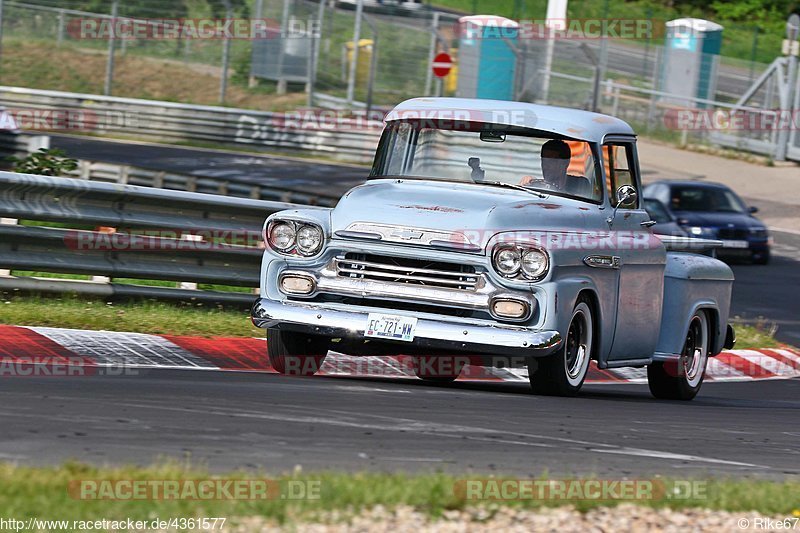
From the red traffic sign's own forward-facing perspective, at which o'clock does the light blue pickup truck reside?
The light blue pickup truck is roughly at 12 o'clock from the red traffic sign.

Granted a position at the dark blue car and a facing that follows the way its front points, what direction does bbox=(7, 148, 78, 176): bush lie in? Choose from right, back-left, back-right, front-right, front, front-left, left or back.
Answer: right

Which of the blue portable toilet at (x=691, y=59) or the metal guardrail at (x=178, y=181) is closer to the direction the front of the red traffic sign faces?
the metal guardrail

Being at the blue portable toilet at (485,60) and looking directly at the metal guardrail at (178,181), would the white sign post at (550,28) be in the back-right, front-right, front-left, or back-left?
back-left

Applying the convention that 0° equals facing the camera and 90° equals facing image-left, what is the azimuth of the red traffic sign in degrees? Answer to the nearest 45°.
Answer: approximately 0°

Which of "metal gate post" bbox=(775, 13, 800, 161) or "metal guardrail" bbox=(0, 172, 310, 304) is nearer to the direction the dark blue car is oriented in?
the metal guardrail

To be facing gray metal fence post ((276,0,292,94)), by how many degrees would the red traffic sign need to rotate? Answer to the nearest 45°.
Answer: approximately 90° to its right

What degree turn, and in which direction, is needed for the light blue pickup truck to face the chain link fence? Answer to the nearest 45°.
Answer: approximately 135° to its right

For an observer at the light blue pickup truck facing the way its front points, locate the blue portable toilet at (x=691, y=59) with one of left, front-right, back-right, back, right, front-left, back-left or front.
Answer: back-right

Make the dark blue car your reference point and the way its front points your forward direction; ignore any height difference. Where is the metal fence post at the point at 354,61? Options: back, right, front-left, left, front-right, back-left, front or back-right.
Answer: back

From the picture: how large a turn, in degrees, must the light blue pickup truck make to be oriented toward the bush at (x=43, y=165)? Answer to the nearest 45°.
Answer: approximately 90° to its right
